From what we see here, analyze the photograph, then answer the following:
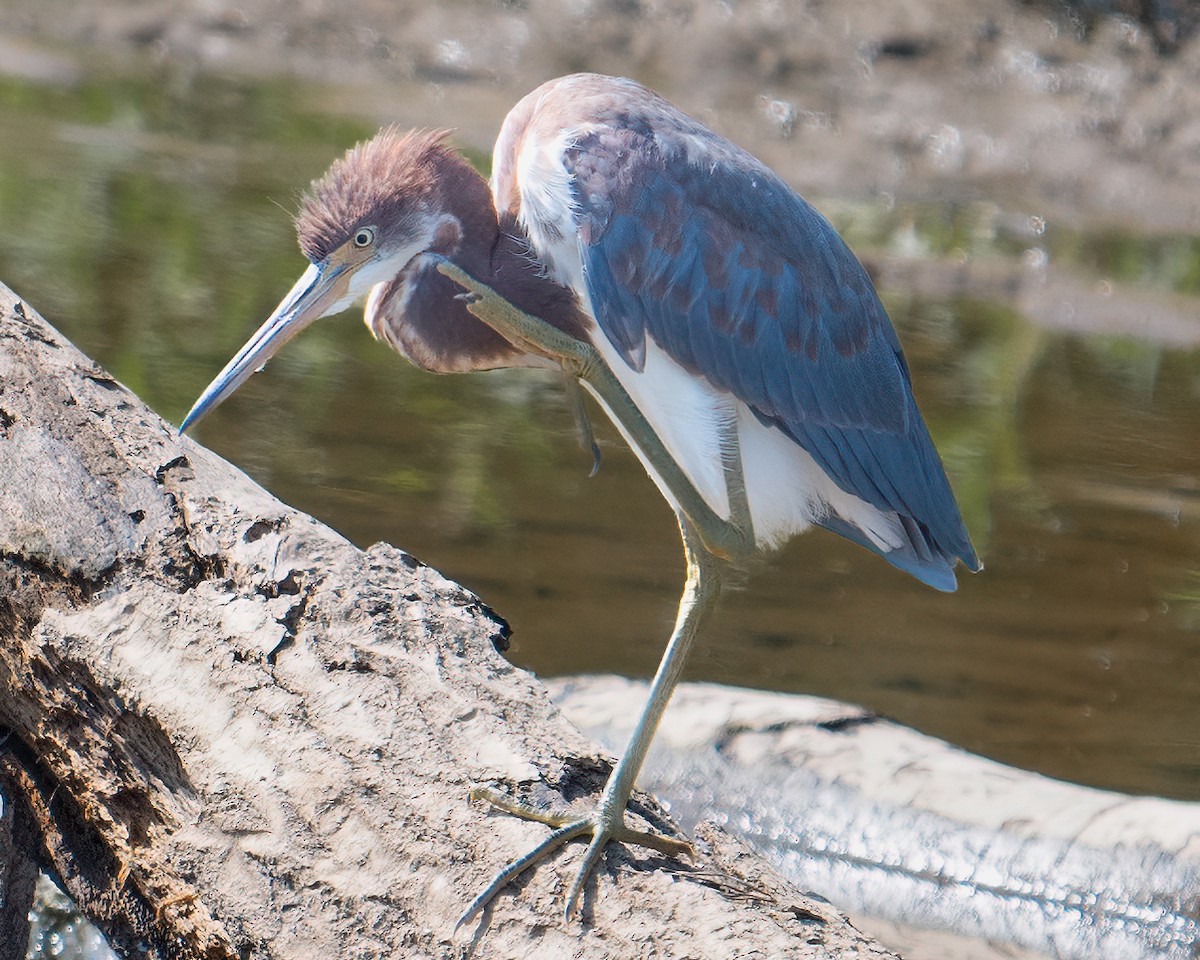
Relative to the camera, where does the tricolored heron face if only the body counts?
to the viewer's left
